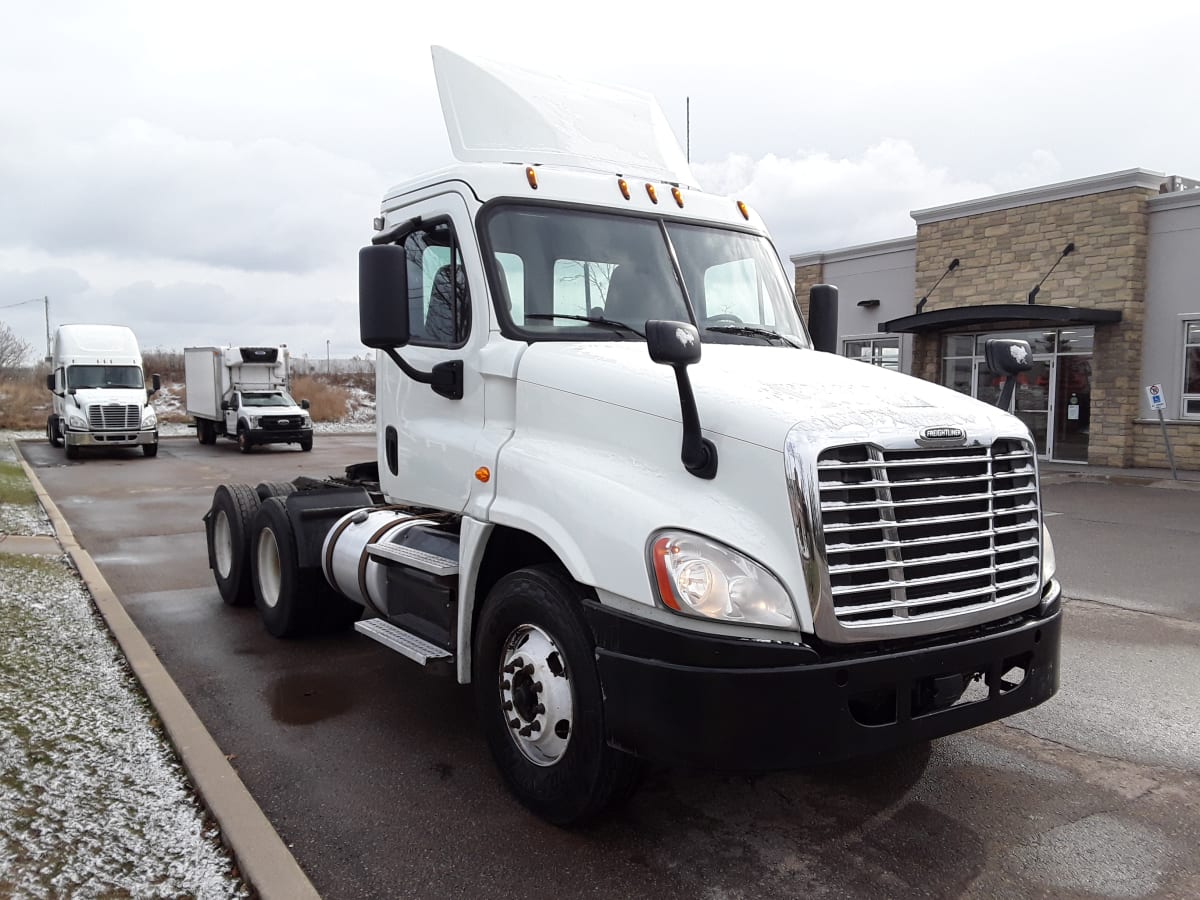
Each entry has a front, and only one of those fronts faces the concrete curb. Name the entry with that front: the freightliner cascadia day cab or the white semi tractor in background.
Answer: the white semi tractor in background

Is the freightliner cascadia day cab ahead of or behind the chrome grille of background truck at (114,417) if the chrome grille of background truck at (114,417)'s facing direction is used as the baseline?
ahead

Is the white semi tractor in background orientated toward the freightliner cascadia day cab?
yes

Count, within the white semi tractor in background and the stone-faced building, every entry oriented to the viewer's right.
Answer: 0

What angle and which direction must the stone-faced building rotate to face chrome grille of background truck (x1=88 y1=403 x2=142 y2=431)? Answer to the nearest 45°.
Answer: approximately 45° to its right

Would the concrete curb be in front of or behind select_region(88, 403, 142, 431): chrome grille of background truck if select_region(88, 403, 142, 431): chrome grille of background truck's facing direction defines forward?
in front

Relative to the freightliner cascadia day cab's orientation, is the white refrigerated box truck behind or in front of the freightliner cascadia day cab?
behind

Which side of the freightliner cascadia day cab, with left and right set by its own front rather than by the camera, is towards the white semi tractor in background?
back

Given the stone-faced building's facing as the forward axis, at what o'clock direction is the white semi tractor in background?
The white semi tractor in background is roughly at 1 o'clock from the stone-faced building.

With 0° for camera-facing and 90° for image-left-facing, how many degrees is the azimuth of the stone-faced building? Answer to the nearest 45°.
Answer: approximately 45°
